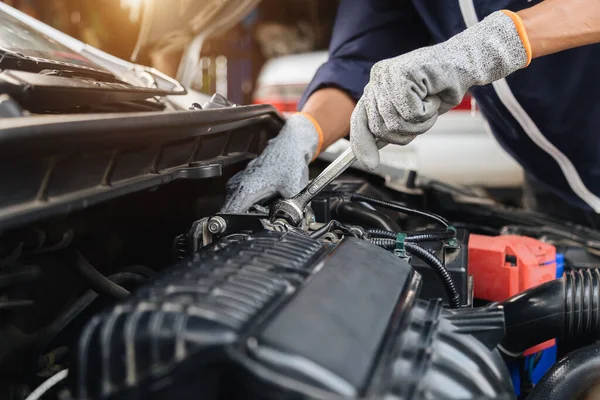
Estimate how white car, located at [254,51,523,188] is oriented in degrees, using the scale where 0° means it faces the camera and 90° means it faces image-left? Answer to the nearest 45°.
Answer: approximately 180°
